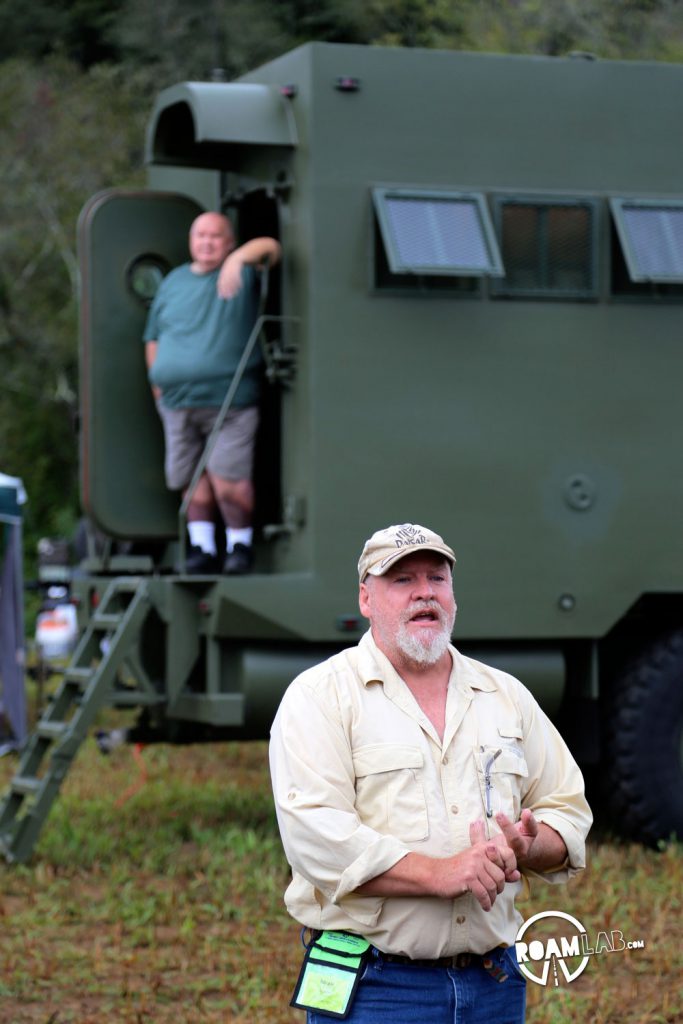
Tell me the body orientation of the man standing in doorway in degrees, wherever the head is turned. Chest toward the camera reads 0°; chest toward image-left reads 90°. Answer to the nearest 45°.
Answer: approximately 0°

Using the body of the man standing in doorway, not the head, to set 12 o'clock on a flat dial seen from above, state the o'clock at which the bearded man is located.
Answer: The bearded man is roughly at 12 o'clock from the man standing in doorway.
